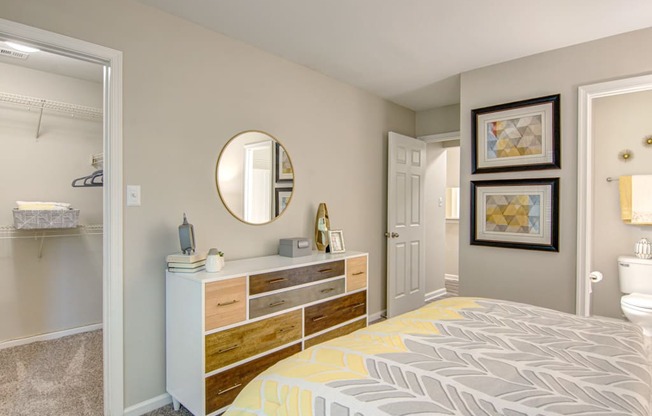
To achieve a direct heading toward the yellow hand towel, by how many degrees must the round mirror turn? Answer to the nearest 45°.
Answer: approximately 45° to its left

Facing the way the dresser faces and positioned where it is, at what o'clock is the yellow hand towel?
The yellow hand towel is roughly at 10 o'clock from the dresser.

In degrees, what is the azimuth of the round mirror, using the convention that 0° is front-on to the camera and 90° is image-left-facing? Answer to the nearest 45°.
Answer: approximately 315°

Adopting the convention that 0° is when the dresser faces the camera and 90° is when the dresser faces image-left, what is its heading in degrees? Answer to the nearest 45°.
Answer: approximately 315°

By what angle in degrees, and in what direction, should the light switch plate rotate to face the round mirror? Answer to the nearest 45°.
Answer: approximately 90° to its left

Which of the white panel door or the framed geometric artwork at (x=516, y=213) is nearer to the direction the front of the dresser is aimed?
the framed geometric artwork

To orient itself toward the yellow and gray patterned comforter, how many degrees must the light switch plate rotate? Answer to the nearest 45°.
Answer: approximately 45° to its left

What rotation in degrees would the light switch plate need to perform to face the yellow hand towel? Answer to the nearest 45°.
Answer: approximately 90° to its left

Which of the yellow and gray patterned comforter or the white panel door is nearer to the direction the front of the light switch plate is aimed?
the yellow and gray patterned comforter
